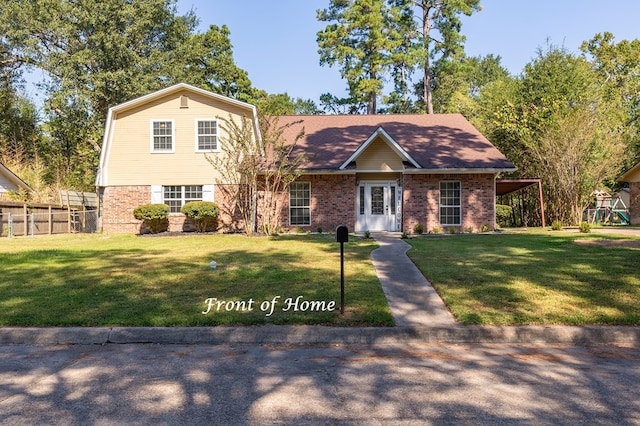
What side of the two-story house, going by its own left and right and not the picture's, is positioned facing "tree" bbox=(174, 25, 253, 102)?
back

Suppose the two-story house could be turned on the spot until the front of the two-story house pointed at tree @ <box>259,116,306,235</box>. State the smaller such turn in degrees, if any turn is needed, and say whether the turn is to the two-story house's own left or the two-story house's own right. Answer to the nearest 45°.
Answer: approximately 45° to the two-story house's own right

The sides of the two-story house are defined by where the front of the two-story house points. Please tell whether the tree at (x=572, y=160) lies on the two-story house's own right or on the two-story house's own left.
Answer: on the two-story house's own left

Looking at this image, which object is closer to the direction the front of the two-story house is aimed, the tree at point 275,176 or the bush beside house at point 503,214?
the tree

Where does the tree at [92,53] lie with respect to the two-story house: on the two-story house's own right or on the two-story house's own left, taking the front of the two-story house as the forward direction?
on the two-story house's own right

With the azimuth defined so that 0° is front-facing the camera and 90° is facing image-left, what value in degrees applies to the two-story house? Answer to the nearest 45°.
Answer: approximately 0°

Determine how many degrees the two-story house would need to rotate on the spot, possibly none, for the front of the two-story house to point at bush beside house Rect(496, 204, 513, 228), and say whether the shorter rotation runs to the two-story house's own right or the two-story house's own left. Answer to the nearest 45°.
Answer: approximately 135° to the two-story house's own left

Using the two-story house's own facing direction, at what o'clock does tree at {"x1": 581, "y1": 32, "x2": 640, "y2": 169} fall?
The tree is roughly at 8 o'clock from the two-story house.

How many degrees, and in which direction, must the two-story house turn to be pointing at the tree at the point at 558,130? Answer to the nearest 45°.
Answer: approximately 90° to its left
